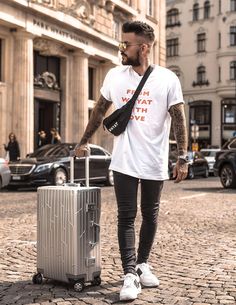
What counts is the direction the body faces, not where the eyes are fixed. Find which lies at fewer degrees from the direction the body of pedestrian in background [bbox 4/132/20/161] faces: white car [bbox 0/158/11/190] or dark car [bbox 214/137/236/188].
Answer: the white car

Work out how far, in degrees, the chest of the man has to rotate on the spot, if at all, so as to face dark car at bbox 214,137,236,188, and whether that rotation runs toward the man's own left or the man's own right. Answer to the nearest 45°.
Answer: approximately 180°

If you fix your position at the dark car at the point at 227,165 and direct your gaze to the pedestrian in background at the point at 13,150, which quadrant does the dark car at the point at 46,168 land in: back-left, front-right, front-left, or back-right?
front-left

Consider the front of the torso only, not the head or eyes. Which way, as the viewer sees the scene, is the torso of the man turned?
toward the camera

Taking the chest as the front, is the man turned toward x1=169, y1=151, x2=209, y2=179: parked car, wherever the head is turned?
no

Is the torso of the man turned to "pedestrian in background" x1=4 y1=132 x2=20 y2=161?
no

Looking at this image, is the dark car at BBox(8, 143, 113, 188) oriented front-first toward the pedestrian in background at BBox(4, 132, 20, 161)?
no

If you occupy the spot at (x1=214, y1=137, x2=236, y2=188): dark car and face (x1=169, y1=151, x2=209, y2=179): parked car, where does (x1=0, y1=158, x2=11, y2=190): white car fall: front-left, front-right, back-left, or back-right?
back-left

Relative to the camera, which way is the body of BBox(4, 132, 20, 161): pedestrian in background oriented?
toward the camera

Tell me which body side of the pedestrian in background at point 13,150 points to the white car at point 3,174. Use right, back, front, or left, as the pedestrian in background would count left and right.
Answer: front

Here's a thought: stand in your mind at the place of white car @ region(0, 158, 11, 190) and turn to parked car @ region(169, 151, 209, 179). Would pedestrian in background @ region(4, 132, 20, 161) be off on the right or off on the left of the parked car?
left

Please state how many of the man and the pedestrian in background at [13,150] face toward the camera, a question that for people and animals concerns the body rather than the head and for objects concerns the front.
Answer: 2

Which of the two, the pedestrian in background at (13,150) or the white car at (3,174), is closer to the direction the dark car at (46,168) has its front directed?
the white car
